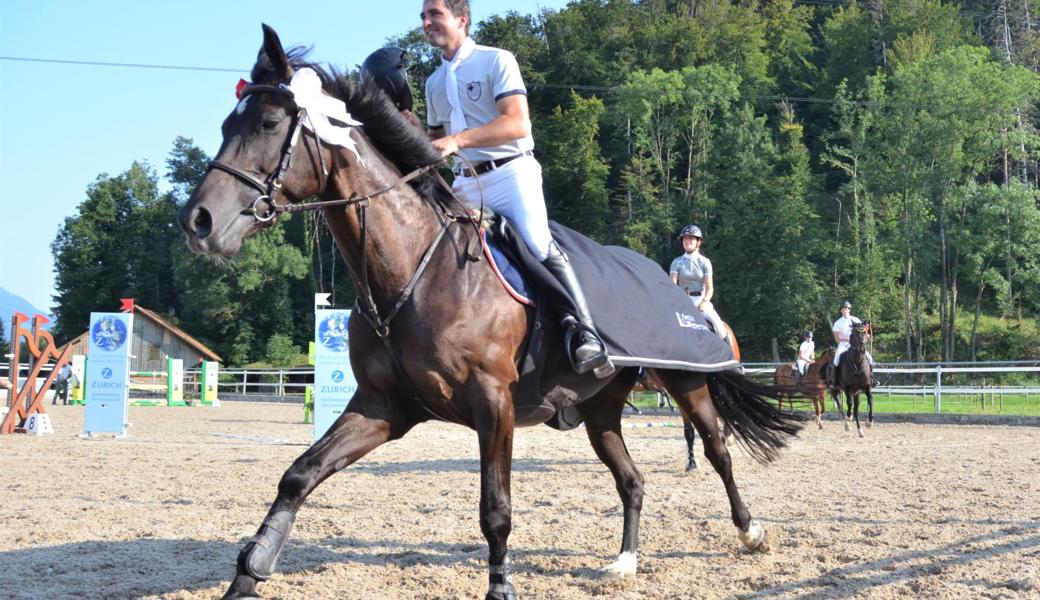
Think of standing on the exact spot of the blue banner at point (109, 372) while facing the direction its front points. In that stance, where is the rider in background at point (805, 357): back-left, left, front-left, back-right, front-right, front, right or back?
left

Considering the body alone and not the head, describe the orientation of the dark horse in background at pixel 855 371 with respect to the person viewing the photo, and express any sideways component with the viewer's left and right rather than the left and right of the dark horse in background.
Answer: facing the viewer and to the right of the viewer

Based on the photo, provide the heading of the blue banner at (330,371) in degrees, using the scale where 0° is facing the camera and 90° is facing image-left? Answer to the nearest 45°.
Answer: approximately 0°

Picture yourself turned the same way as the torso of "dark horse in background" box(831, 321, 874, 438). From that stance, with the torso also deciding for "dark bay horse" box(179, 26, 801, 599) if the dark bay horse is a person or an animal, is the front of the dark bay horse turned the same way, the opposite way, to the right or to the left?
to the right

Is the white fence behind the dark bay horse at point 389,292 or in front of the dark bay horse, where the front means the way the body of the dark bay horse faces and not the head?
behind

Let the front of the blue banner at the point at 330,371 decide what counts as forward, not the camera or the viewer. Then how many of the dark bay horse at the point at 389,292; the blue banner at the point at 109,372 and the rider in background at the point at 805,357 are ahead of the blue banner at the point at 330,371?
1

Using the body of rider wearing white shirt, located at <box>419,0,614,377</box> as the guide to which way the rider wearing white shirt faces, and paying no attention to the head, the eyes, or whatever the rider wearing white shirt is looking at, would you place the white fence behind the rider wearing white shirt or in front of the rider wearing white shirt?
behind

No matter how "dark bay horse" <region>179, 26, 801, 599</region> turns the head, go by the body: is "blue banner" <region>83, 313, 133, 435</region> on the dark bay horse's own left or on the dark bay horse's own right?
on the dark bay horse's own right

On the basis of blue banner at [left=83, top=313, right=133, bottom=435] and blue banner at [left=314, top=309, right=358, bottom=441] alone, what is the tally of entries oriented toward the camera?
2

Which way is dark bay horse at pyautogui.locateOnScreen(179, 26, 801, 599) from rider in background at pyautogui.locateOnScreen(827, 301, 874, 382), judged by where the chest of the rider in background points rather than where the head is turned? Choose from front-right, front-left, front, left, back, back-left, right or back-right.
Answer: front-right

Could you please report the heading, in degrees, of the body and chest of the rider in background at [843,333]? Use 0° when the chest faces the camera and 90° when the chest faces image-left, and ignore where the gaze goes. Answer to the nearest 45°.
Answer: approximately 315°

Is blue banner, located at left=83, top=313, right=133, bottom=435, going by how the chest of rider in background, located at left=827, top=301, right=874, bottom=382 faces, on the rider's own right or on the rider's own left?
on the rider's own right
